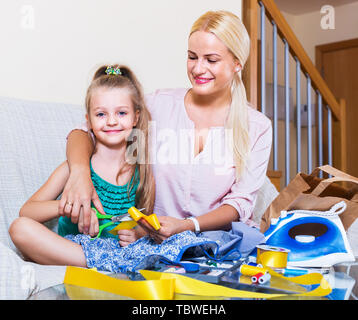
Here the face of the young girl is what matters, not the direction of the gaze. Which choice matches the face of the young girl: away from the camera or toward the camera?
toward the camera

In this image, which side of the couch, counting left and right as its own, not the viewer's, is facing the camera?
front

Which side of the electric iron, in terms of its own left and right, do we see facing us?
left

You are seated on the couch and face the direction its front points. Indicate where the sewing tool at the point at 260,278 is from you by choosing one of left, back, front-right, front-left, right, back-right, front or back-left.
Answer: front-left

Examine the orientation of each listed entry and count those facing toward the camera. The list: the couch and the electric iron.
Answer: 1

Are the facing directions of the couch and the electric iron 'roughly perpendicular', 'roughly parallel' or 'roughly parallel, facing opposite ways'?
roughly perpendicular

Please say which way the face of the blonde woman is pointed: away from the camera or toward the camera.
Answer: toward the camera
